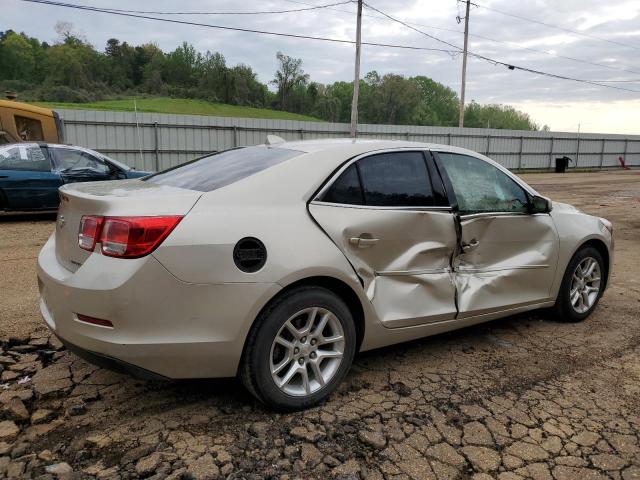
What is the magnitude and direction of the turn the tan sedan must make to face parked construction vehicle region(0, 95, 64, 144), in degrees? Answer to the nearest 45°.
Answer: approximately 90° to its left

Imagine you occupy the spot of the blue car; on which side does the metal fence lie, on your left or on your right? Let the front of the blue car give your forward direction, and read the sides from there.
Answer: on your left

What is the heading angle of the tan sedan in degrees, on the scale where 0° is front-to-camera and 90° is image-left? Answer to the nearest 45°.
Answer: approximately 225°

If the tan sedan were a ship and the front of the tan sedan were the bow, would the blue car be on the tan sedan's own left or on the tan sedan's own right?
on the tan sedan's own left

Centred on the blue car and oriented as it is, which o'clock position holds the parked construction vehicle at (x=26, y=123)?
The parked construction vehicle is roughly at 9 o'clock from the blue car.

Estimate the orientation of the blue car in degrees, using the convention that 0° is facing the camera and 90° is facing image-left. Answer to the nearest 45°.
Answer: approximately 270°

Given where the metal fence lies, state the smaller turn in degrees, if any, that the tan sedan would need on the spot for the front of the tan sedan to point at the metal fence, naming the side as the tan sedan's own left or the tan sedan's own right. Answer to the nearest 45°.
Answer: approximately 45° to the tan sedan's own left

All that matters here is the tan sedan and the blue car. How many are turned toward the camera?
0

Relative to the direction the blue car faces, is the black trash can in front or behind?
in front

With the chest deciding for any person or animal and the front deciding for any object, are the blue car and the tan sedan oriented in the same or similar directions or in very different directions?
same or similar directions
